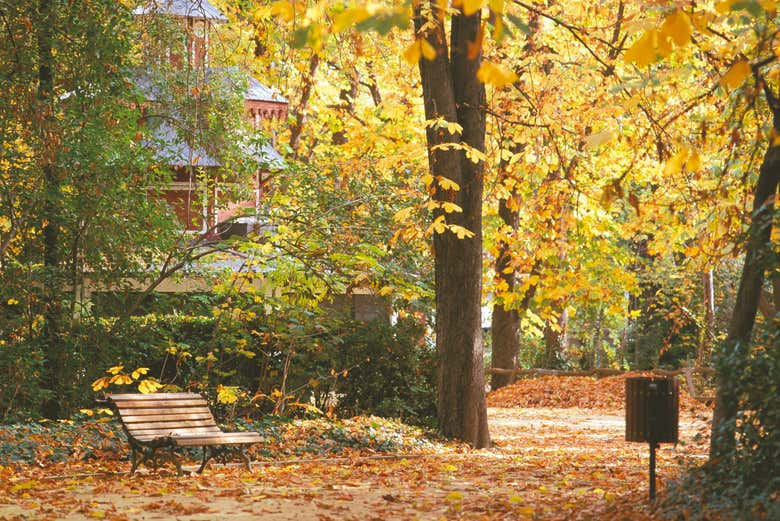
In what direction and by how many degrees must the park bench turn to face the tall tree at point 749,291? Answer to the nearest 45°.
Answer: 0° — it already faces it

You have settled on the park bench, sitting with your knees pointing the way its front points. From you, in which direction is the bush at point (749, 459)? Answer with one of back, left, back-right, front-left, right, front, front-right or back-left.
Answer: front

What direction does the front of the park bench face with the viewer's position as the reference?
facing the viewer and to the right of the viewer

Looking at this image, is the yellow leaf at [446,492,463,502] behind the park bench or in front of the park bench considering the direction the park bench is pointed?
in front

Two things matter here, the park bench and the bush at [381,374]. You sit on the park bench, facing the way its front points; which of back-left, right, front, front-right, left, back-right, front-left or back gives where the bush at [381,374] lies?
left

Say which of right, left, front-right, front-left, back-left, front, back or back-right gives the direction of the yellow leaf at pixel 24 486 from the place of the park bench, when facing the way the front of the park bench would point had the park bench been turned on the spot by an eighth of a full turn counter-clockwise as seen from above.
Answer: back-right

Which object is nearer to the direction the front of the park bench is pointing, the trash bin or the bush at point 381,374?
the trash bin

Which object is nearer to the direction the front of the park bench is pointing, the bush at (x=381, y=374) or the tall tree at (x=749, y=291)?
the tall tree

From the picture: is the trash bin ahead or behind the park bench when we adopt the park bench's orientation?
ahead

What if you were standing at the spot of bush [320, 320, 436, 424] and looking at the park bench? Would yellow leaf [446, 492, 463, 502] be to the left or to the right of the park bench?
left
